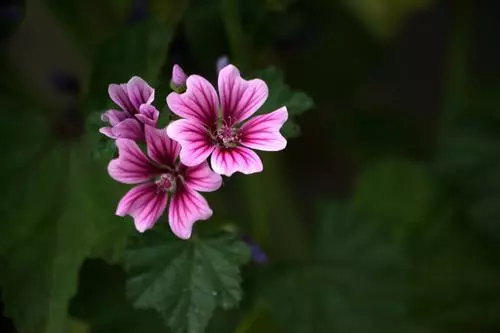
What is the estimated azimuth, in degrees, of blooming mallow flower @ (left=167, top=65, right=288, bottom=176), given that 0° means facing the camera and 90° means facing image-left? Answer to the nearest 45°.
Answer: approximately 0°

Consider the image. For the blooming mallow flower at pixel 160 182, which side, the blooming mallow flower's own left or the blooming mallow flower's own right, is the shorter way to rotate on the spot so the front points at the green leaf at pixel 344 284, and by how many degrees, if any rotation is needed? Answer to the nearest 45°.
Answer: approximately 135° to the blooming mallow flower's own left

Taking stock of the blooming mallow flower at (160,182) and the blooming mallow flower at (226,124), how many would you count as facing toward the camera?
2
